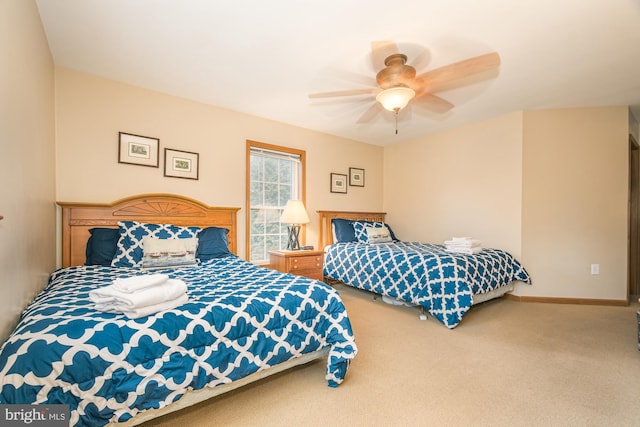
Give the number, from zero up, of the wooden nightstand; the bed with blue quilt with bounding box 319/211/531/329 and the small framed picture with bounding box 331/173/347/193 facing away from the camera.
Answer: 0

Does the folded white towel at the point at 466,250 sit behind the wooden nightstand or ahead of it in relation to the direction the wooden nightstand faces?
ahead

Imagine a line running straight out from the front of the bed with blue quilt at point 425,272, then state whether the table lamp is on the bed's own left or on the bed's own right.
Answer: on the bed's own right

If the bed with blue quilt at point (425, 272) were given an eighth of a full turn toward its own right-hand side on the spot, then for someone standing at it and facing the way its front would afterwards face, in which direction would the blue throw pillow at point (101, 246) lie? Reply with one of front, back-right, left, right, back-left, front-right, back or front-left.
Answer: front-right

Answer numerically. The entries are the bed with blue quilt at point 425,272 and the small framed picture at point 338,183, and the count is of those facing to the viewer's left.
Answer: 0

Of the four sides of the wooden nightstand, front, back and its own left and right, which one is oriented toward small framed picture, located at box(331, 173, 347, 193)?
left

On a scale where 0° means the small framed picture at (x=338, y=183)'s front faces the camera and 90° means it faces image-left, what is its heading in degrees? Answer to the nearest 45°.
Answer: approximately 315°

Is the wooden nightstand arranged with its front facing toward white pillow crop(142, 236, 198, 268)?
no

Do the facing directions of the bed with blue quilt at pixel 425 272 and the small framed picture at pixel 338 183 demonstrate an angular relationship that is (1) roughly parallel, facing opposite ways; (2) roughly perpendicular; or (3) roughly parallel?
roughly parallel

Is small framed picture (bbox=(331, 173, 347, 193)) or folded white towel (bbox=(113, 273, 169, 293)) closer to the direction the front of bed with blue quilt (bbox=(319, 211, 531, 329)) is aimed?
the folded white towel

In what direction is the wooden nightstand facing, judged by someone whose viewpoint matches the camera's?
facing the viewer and to the right of the viewer

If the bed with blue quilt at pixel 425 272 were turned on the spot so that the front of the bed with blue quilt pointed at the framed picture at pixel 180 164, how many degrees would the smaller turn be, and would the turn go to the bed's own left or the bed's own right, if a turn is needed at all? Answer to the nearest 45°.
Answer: approximately 135° to the bed's own right

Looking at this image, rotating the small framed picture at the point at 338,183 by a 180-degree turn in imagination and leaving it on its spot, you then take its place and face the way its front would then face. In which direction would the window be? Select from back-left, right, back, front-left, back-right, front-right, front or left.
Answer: left

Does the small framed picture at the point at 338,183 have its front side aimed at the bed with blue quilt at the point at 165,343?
no

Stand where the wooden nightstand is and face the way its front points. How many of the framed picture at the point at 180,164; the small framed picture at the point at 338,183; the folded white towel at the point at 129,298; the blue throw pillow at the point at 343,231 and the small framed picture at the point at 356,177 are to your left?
3

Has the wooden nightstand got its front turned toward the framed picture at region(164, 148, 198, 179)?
no

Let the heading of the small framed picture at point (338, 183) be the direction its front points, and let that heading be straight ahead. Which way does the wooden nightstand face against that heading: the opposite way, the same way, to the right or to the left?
the same way

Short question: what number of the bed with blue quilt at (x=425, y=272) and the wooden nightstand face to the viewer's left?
0

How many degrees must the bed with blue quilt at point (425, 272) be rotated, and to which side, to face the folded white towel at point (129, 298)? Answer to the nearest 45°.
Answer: approximately 90° to its right
